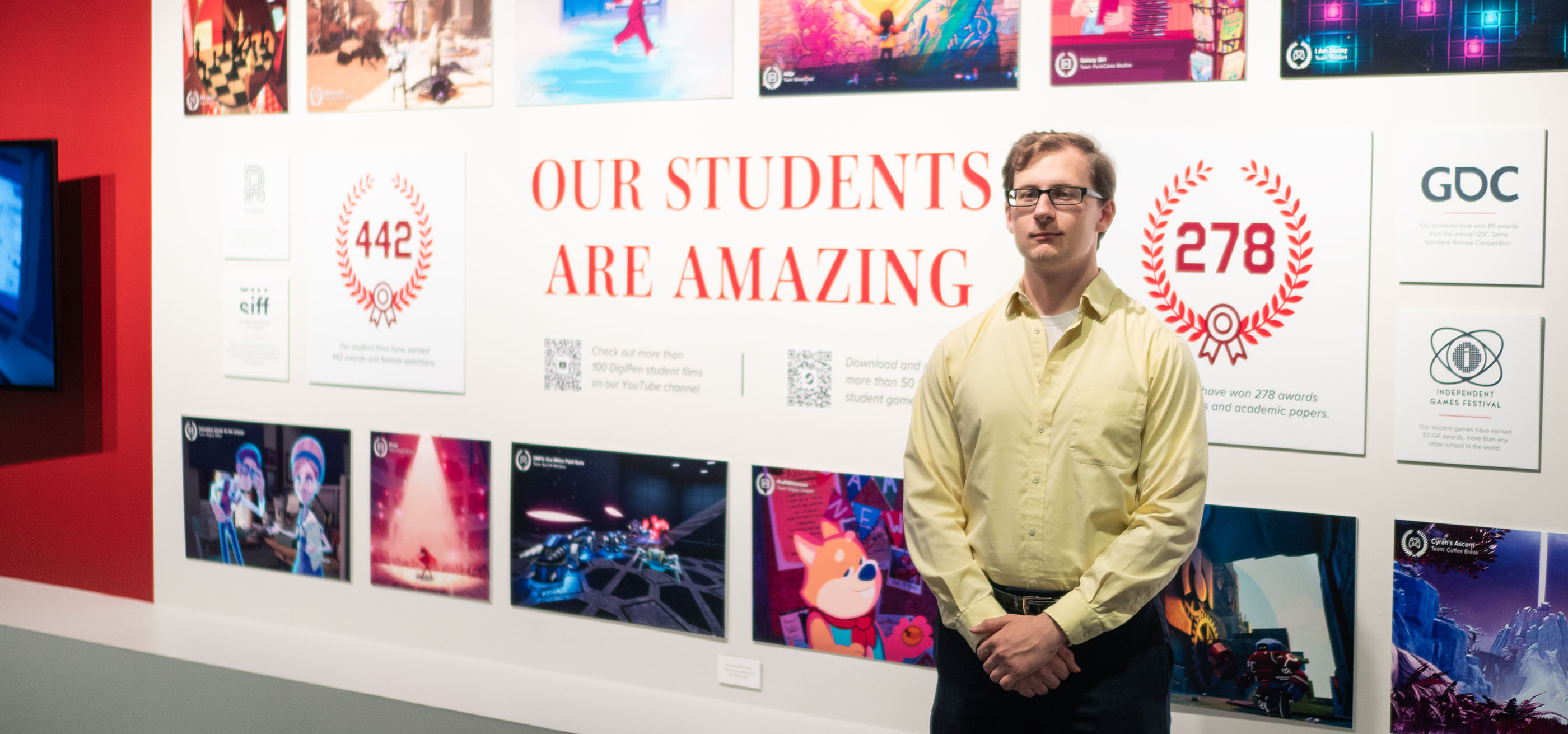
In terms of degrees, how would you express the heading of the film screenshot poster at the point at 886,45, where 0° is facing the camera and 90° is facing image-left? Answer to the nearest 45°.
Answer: approximately 0°

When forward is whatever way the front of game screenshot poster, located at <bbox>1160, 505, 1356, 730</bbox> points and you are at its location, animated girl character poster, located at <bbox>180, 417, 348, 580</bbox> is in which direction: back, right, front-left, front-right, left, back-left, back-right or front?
right

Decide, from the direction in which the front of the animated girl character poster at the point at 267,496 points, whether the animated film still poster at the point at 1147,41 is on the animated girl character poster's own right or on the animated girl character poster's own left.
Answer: on the animated girl character poster's own left

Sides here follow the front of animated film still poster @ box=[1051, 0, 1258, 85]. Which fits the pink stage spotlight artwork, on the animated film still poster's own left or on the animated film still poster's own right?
on the animated film still poster's own right

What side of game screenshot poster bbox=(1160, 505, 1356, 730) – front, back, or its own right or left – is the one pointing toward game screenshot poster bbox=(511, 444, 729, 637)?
right

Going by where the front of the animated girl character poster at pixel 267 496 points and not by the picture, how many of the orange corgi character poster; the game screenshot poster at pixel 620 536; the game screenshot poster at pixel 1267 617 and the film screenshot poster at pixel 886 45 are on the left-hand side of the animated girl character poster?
4

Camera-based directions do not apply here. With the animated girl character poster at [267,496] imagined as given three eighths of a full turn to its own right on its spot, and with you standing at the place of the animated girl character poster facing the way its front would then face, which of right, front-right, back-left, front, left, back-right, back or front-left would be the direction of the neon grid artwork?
back-right

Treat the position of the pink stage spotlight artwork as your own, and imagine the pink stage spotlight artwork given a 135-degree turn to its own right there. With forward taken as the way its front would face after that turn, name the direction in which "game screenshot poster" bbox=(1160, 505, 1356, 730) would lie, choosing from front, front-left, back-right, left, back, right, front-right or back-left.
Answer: back-right

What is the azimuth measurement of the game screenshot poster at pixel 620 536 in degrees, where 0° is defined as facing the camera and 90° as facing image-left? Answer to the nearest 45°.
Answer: approximately 45°
